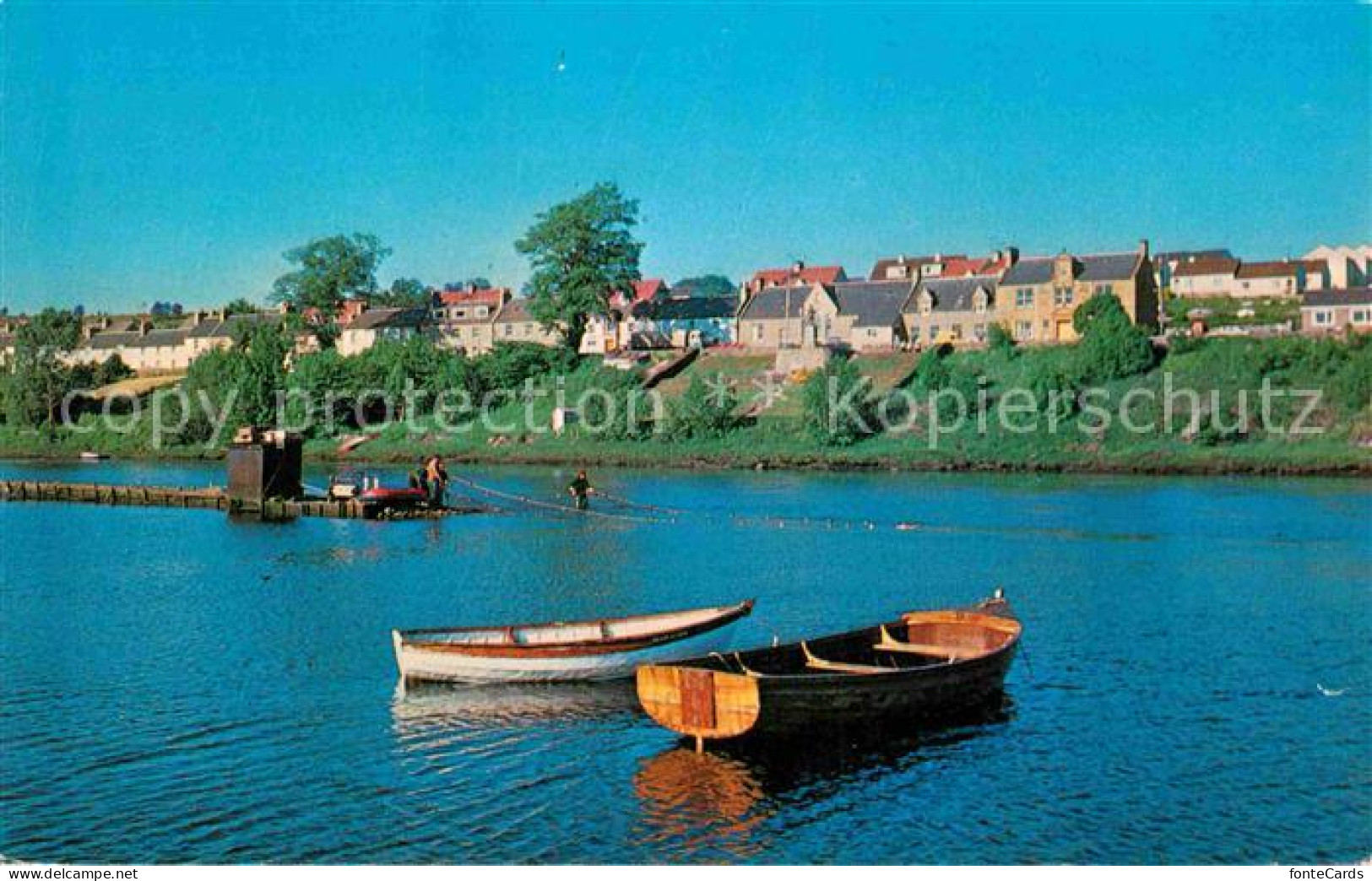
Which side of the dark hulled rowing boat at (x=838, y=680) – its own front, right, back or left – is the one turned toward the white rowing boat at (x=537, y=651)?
left

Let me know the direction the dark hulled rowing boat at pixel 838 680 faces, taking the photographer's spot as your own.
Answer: facing away from the viewer and to the right of the viewer
